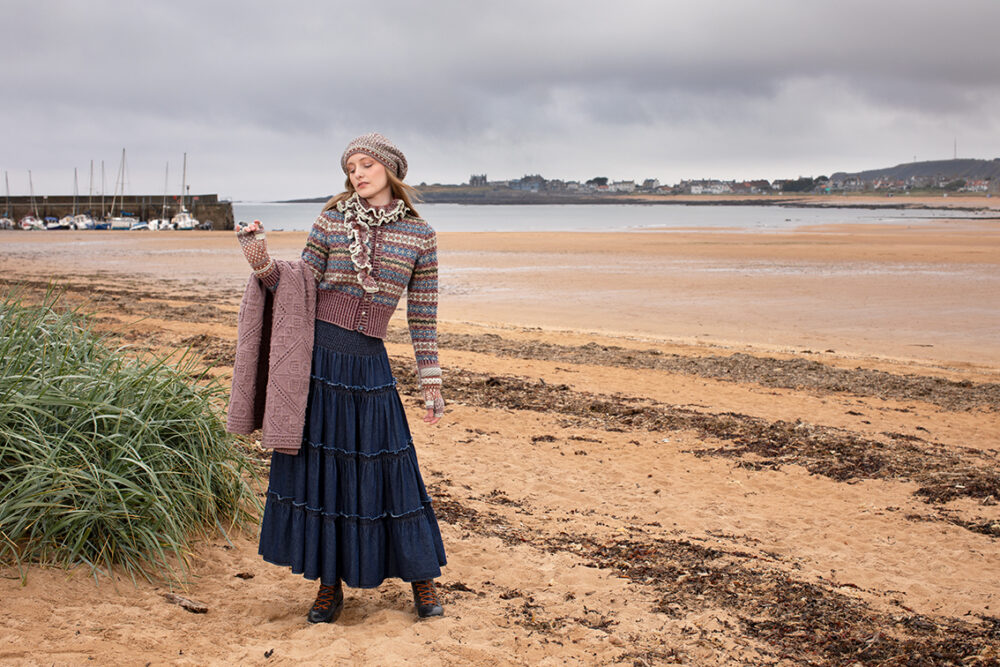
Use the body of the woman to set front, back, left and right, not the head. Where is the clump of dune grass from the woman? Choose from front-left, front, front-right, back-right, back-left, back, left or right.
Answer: back-right

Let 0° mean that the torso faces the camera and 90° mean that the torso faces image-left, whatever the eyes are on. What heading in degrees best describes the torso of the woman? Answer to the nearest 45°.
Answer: approximately 0°
